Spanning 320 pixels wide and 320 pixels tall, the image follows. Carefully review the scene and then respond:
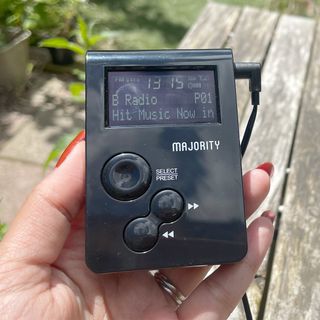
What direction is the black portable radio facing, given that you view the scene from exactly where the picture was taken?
facing the viewer
